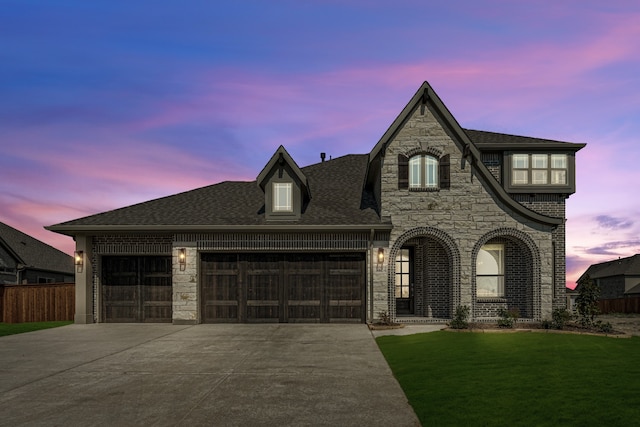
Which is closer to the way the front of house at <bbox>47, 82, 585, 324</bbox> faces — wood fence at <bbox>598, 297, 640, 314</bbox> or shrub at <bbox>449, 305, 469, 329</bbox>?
the shrub

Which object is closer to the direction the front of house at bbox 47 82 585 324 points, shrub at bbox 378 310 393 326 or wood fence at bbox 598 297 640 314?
the shrub

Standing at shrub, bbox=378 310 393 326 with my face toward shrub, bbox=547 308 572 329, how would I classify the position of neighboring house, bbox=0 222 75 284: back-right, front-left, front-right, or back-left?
back-left

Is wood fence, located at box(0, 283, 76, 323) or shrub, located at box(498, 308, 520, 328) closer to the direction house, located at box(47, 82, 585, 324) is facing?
the shrub

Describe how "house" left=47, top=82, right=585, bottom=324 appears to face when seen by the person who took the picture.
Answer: facing the viewer
